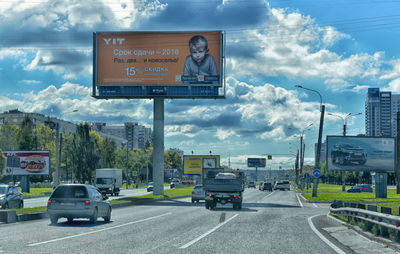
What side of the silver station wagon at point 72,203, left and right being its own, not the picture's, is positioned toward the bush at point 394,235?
right

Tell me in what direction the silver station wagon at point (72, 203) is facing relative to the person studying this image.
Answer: facing away from the viewer and to the right of the viewer

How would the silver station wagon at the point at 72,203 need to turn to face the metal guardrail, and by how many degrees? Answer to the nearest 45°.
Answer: approximately 90° to its right

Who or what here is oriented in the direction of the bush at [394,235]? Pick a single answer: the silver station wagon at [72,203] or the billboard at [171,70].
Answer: the billboard

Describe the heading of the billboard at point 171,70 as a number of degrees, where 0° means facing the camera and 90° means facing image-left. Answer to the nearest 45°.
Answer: approximately 0°

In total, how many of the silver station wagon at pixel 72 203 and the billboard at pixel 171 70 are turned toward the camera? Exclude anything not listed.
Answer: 1

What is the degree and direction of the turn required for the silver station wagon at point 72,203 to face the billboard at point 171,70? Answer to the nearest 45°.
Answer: approximately 45° to its left

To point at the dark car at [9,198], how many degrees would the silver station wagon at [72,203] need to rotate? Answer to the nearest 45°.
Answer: approximately 45° to its left
